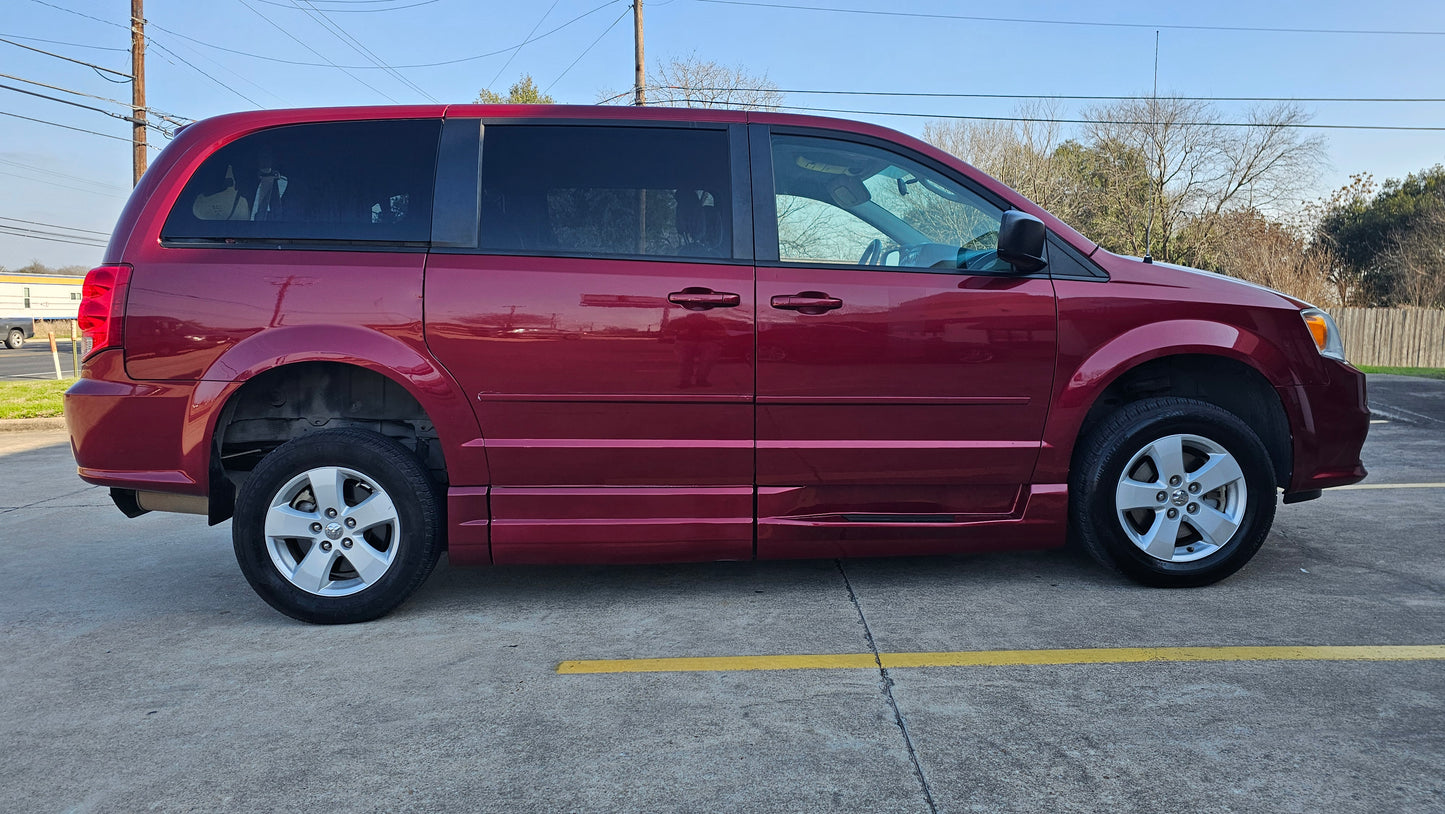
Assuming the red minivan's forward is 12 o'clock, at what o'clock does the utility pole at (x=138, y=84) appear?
The utility pole is roughly at 8 o'clock from the red minivan.

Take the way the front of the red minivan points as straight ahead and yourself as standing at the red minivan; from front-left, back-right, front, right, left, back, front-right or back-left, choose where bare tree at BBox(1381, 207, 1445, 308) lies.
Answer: front-left

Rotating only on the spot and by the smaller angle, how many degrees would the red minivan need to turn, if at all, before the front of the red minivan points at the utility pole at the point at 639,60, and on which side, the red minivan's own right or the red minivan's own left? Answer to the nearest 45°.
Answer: approximately 90° to the red minivan's own left

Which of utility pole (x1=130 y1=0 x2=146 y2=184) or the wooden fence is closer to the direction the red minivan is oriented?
the wooden fence

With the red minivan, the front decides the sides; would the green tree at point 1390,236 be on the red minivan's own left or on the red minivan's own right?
on the red minivan's own left

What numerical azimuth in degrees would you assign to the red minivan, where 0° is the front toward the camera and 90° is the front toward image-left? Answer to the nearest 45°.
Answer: approximately 270°
